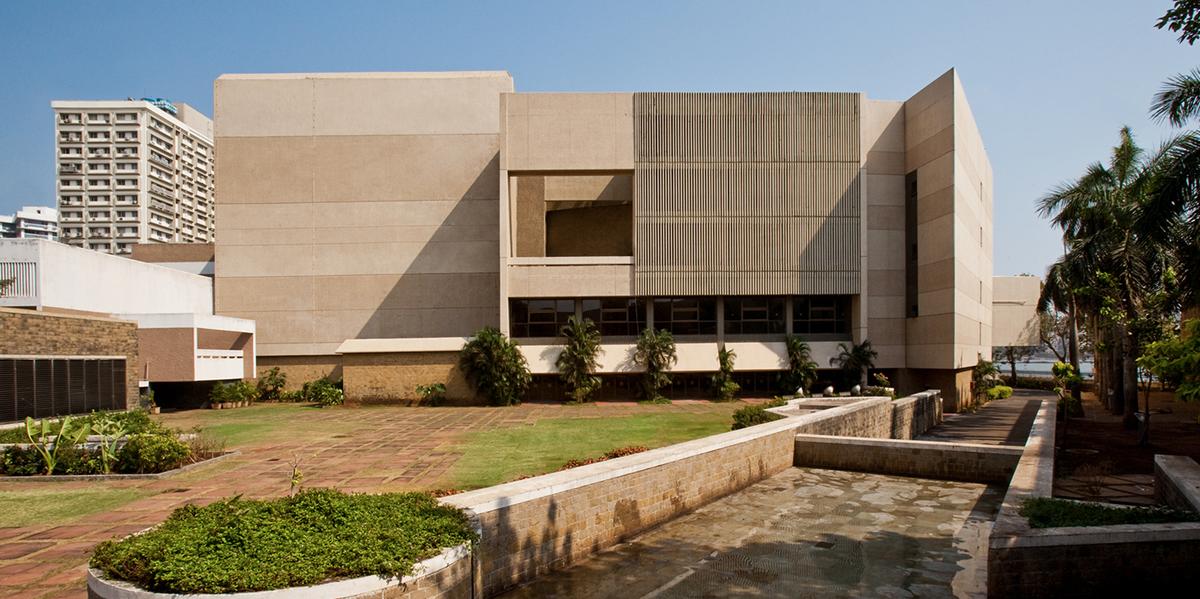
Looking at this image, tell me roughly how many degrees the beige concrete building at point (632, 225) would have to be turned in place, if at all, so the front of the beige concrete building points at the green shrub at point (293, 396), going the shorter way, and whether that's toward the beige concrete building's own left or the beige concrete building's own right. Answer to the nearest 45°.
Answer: approximately 90° to the beige concrete building's own right

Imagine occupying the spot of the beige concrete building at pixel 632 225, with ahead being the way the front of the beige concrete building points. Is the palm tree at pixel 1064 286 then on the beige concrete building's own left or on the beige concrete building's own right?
on the beige concrete building's own left

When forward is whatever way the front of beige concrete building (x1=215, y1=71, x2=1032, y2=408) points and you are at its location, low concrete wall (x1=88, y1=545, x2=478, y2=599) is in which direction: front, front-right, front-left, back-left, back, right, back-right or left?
front

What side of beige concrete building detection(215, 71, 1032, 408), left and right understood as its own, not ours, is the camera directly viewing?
front

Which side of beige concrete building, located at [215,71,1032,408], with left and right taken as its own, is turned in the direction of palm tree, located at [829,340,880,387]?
left

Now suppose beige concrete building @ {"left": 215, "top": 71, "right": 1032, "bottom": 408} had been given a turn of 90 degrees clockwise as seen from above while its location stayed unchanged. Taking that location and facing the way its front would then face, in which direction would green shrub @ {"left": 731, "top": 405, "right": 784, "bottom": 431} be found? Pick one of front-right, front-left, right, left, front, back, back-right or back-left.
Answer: left

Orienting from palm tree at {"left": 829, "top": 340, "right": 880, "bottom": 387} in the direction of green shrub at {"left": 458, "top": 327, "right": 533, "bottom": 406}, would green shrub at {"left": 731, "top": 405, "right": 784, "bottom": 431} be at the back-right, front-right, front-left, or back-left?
front-left

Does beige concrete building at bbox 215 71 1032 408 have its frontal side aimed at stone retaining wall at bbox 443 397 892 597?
yes
